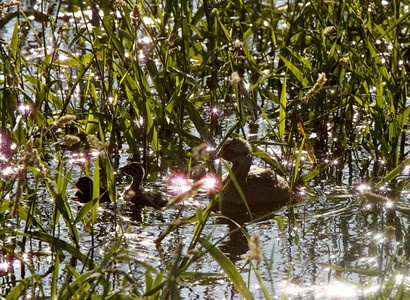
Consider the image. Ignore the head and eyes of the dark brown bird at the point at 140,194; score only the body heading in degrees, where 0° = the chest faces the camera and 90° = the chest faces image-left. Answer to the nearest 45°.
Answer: approximately 90°

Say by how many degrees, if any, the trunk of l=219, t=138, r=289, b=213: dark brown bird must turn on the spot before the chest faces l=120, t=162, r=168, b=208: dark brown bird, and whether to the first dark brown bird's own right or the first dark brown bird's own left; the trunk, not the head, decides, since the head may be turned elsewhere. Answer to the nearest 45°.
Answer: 0° — it already faces it

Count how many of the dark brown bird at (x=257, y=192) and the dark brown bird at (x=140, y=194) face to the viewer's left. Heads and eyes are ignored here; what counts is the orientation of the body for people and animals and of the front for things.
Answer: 2

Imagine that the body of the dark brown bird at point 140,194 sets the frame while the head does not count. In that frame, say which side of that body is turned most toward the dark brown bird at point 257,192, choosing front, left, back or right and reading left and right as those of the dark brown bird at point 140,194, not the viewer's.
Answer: back

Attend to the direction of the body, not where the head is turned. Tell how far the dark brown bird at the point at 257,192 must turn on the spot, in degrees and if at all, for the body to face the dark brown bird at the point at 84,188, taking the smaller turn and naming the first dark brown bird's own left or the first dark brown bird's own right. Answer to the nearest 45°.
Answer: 0° — it already faces it

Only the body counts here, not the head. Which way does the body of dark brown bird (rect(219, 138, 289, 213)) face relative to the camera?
to the viewer's left
